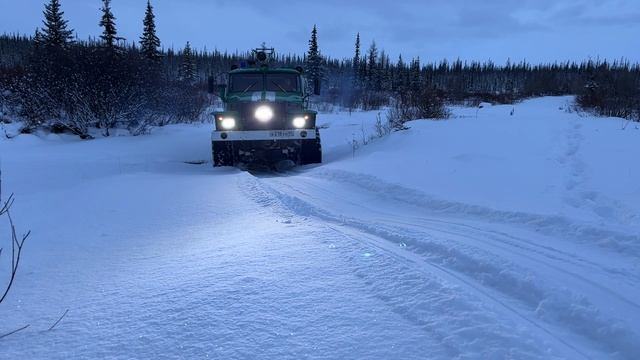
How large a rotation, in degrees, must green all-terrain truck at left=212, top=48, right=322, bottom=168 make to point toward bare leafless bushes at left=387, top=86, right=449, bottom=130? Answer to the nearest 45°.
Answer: approximately 135° to its left

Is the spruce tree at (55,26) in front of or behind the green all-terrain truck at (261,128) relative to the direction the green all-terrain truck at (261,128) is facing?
behind

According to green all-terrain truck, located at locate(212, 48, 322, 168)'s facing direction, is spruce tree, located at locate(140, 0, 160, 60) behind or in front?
behind

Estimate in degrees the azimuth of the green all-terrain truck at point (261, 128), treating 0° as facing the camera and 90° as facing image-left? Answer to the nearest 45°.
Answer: approximately 0°
